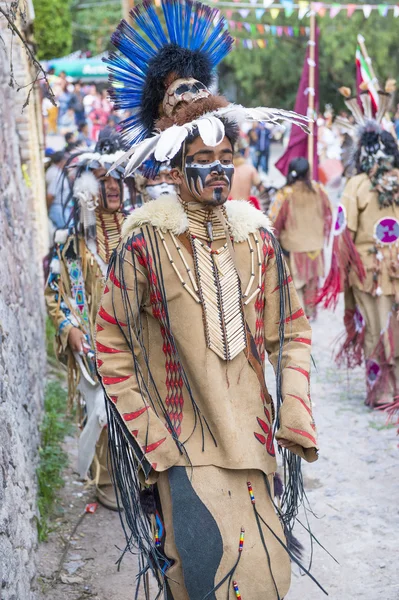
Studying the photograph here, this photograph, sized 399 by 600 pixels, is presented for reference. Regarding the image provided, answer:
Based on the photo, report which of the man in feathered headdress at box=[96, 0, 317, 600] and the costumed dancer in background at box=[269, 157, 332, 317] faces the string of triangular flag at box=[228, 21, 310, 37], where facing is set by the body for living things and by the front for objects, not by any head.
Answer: the costumed dancer in background

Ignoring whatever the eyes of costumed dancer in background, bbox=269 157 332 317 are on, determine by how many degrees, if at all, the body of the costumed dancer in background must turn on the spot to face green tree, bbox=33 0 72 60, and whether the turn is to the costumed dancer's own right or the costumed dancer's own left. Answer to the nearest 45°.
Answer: approximately 45° to the costumed dancer's own left

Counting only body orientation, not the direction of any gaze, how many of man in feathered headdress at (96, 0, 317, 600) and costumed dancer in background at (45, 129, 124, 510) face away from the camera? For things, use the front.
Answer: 0

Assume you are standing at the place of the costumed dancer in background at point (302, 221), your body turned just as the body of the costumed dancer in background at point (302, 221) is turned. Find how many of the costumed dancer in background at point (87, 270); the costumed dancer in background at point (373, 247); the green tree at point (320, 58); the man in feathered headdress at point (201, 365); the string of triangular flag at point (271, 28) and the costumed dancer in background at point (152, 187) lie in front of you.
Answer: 2

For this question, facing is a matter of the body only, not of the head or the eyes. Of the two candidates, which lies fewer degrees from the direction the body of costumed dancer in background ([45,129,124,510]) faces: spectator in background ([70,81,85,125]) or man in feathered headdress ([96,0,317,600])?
the man in feathered headdress

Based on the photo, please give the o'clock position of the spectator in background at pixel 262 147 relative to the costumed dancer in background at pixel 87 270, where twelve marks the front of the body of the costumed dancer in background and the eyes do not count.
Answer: The spectator in background is roughly at 8 o'clock from the costumed dancer in background.

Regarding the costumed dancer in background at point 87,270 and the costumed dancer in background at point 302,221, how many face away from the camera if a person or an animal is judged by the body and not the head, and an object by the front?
1

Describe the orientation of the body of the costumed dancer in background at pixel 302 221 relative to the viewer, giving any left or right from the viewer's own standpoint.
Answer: facing away from the viewer

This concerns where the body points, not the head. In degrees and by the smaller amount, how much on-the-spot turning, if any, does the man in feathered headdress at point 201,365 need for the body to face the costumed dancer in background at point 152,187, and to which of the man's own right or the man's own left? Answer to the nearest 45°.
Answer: approximately 135° to the man's own left

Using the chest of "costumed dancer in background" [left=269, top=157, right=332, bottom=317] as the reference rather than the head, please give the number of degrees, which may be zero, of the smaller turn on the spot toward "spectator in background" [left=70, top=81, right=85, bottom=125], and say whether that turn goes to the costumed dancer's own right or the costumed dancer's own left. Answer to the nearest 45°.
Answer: approximately 45° to the costumed dancer's own left

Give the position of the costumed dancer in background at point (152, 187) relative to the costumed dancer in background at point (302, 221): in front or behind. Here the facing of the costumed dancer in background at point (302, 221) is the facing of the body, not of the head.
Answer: behind

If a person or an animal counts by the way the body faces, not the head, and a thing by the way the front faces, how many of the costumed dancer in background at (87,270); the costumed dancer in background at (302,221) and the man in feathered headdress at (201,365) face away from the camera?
1

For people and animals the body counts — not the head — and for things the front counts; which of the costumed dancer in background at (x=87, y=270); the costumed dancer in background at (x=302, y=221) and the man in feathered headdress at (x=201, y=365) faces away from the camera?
the costumed dancer in background at (x=302, y=221)

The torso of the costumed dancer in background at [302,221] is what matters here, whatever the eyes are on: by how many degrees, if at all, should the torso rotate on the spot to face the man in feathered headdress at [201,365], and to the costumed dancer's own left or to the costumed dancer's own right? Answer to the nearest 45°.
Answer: approximately 180°
